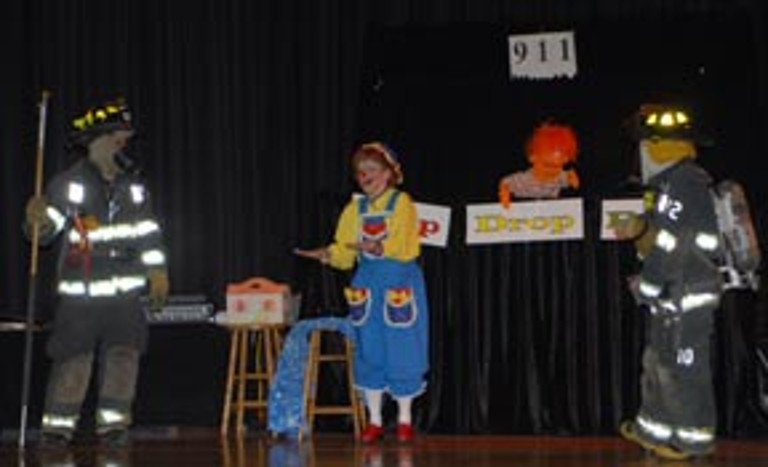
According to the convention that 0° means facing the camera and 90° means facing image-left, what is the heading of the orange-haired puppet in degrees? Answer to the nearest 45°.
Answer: approximately 0°

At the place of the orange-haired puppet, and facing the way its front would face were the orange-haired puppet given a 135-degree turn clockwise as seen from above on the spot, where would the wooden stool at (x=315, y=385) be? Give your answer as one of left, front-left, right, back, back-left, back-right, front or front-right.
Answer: front-left

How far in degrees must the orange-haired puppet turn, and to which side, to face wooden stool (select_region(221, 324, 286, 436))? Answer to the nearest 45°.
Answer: approximately 90° to its right

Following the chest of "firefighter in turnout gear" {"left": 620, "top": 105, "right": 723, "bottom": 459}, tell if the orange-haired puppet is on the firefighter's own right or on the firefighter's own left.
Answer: on the firefighter's own right

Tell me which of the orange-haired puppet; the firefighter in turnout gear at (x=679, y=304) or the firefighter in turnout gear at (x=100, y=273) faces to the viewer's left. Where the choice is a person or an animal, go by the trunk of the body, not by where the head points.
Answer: the firefighter in turnout gear at (x=679, y=304)

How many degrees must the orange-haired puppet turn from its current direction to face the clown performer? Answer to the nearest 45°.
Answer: approximately 45° to its right
